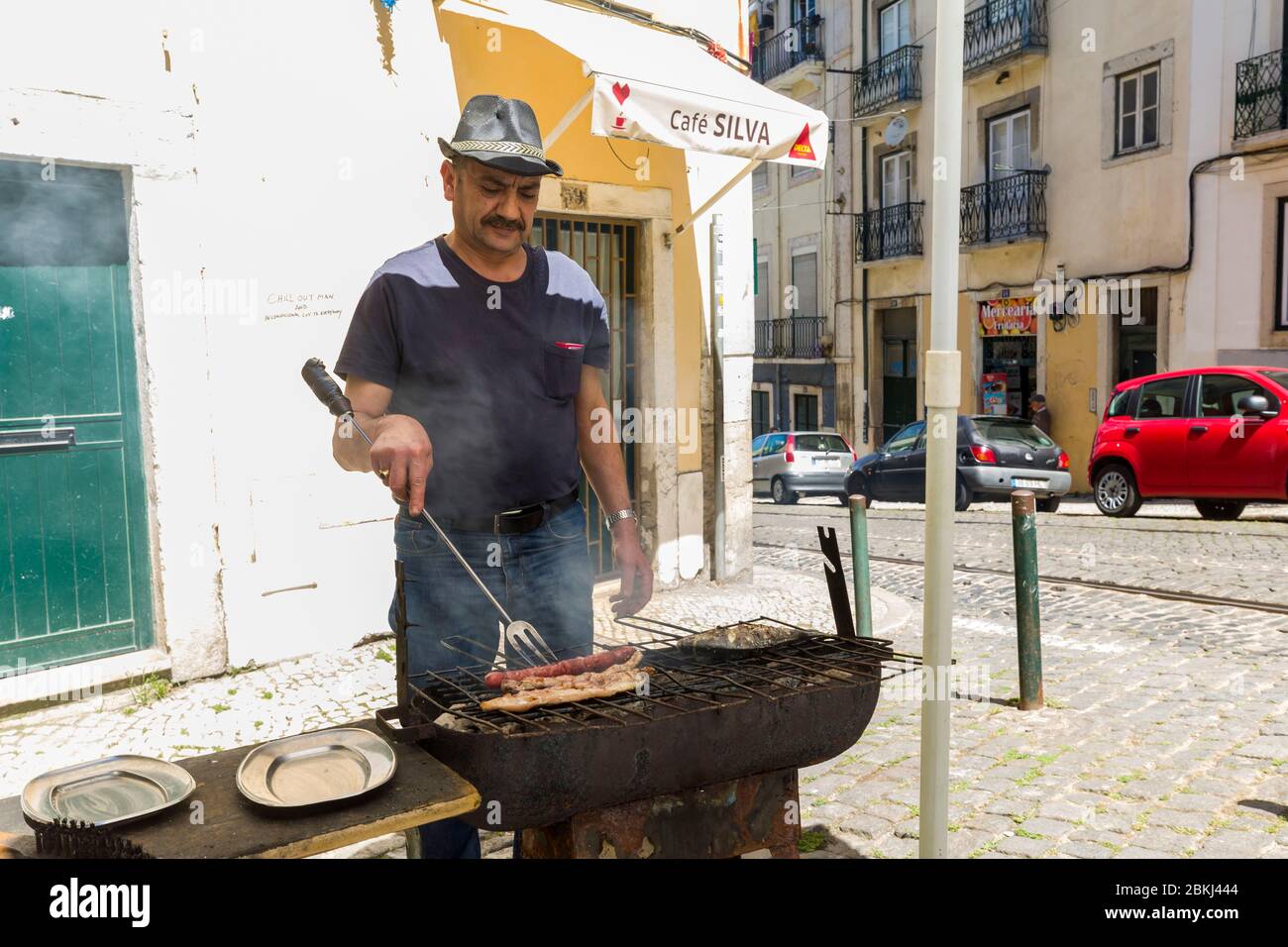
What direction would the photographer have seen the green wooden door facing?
facing the viewer

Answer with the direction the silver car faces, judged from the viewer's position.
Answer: facing away from the viewer and to the left of the viewer

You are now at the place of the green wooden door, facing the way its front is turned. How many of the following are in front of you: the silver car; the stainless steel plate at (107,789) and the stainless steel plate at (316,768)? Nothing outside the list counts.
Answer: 2

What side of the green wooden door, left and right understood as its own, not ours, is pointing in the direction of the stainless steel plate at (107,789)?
front

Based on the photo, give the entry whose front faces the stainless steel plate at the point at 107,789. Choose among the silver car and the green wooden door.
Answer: the green wooden door

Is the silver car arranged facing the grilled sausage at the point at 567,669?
no

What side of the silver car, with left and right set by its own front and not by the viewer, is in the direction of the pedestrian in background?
right

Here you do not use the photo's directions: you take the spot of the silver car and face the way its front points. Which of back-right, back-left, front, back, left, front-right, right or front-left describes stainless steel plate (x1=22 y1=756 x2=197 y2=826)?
back-left

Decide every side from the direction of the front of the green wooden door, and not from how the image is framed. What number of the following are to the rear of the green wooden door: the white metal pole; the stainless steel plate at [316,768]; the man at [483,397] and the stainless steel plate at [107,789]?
0

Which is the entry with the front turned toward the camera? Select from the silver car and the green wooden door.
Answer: the green wooden door

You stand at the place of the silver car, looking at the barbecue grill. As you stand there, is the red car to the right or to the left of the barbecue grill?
left

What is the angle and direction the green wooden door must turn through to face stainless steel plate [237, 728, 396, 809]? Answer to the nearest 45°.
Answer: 0° — it already faces it

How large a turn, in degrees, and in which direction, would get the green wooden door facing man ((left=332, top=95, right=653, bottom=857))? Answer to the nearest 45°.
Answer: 0° — it already faces them

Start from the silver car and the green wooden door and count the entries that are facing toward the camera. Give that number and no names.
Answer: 1

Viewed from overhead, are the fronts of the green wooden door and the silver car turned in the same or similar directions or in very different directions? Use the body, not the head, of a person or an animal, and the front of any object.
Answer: very different directions

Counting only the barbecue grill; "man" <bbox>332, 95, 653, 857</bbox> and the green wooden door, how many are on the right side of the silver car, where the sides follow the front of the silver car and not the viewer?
0

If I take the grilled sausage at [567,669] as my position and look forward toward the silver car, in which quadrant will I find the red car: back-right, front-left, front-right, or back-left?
front-right
